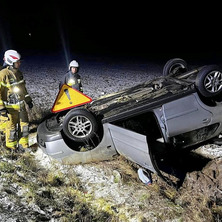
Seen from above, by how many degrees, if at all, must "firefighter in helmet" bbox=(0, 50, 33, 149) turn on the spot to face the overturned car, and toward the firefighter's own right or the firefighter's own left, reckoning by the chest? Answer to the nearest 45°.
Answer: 0° — they already face it

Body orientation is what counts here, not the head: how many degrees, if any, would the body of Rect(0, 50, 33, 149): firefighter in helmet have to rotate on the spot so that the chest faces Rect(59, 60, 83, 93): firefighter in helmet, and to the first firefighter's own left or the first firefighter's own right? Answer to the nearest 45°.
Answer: approximately 90° to the first firefighter's own left

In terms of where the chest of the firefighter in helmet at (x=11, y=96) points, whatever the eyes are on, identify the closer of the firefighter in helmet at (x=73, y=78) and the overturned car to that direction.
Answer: the overturned car

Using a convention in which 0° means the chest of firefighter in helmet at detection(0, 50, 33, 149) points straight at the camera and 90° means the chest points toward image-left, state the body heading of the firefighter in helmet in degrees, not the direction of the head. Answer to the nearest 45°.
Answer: approximately 315°

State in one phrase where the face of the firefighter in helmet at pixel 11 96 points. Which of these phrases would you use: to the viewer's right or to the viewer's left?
to the viewer's right
